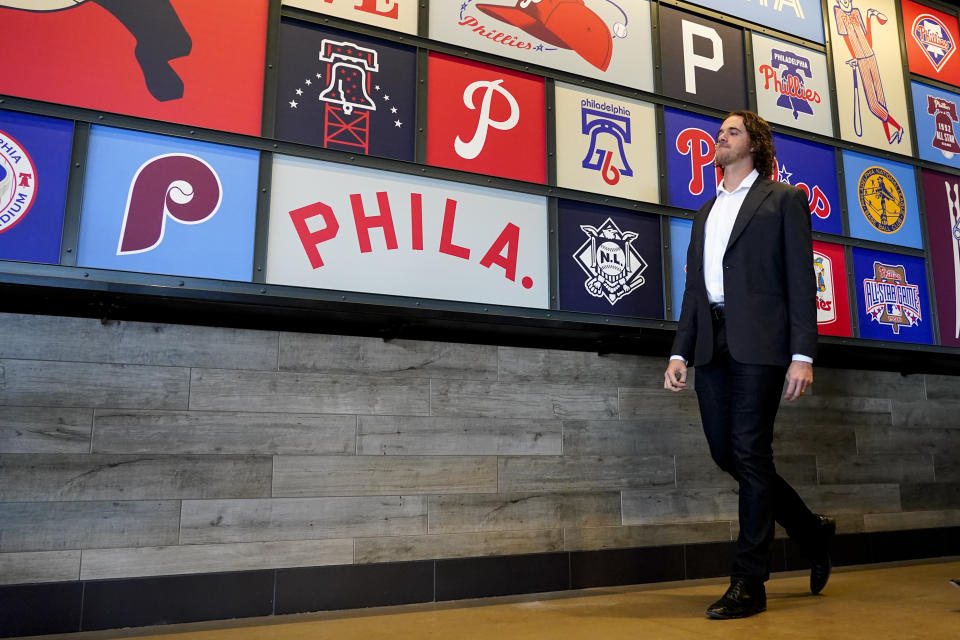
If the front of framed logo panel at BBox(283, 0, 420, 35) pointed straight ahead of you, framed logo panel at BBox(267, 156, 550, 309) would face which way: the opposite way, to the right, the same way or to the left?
the same way

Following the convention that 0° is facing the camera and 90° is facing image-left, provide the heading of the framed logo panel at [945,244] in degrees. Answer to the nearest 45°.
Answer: approximately 315°

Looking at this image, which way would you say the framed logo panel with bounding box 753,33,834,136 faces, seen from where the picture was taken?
facing the viewer and to the right of the viewer

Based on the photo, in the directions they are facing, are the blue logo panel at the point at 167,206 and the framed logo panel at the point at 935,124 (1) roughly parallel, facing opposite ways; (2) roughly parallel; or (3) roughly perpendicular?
roughly parallel

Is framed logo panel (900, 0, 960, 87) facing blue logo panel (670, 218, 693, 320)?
no

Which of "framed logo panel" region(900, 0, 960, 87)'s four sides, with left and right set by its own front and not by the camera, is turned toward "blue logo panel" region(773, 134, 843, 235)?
right

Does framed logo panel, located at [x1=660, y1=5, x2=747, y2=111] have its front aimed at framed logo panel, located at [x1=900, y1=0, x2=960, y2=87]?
no

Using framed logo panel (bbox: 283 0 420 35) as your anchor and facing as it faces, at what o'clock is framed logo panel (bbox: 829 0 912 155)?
framed logo panel (bbox: 829 0 912 155) is roughly at 10 o'clock from framed logo panel (bbox: 283 0 420 35).

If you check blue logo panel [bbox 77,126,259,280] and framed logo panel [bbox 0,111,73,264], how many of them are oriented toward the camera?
2

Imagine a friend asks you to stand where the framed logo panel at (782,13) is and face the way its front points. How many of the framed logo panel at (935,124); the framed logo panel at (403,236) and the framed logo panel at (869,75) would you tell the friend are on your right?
1

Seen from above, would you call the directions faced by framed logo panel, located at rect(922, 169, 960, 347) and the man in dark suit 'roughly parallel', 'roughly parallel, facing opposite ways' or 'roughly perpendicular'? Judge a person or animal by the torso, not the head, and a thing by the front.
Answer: roughly perpendicular

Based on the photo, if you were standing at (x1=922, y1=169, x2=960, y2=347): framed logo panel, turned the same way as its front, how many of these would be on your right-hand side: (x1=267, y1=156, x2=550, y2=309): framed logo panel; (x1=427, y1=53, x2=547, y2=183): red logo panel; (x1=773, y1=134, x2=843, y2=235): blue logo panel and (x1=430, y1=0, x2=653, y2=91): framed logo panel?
4

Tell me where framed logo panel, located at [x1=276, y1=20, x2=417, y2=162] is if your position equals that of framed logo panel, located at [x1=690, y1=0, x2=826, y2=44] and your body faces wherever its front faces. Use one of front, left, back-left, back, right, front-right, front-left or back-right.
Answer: right

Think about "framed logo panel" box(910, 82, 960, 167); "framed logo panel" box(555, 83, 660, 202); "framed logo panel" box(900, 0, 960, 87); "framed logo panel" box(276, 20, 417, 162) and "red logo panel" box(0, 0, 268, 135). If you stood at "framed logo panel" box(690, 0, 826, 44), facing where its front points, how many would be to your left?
2

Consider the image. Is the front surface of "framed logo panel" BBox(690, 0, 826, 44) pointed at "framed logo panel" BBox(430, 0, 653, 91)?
no

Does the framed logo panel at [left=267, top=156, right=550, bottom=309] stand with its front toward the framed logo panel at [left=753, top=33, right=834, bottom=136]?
no

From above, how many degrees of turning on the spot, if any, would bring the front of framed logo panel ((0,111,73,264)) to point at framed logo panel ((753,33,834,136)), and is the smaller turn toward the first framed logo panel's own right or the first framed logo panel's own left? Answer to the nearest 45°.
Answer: approximately 90° to the first framed logo panel's own left

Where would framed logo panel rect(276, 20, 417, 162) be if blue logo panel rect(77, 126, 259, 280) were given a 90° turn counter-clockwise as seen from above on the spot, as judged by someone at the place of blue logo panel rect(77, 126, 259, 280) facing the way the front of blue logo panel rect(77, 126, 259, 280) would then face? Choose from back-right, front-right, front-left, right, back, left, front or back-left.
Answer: front

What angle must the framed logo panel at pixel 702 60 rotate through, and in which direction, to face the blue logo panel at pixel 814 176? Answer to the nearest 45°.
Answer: approximately 90° to its left

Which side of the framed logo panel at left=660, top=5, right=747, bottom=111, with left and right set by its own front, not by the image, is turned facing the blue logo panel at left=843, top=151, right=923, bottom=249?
left
